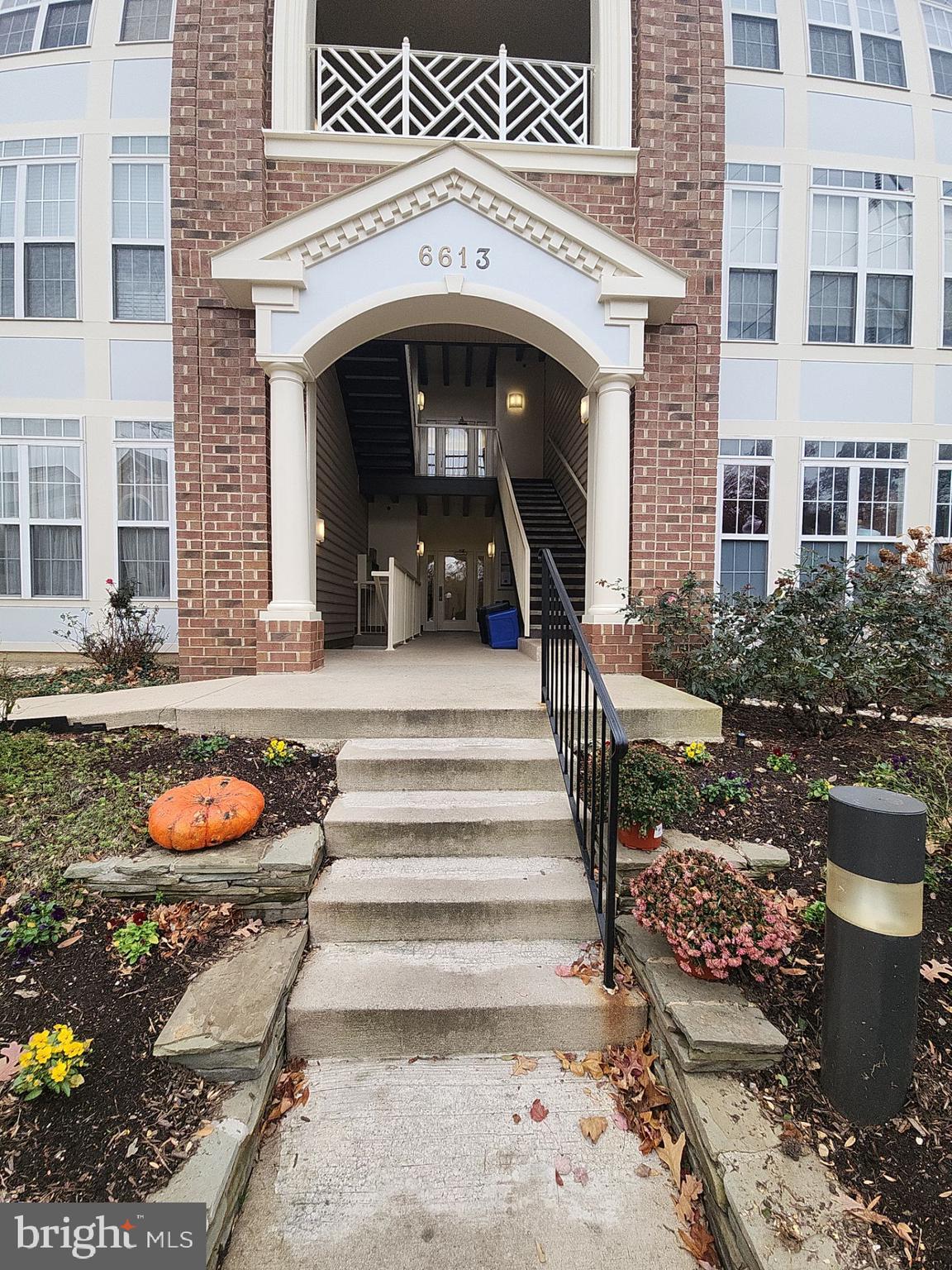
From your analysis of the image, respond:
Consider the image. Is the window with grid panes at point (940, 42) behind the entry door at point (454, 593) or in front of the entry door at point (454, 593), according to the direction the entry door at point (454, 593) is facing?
in front

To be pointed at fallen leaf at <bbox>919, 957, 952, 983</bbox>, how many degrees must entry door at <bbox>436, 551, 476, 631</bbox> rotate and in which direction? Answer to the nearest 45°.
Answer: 0° — it already faces it

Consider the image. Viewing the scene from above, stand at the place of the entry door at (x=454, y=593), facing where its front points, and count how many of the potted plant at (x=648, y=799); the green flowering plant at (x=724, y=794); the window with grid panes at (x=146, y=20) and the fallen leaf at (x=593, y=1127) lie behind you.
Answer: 0

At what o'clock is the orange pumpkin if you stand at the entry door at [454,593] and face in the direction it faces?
The orange pumpkin is roughly at 12 o'clock from the entry door.

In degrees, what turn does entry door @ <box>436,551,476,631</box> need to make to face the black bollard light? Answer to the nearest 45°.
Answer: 0° — it already faces it

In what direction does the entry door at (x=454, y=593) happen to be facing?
toward the camera

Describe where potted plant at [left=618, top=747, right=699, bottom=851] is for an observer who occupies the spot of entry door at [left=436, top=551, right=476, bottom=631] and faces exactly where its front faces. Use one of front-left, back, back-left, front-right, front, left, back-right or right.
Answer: front

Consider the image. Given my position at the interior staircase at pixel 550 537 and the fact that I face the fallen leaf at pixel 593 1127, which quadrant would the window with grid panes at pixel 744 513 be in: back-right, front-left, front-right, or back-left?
front-left

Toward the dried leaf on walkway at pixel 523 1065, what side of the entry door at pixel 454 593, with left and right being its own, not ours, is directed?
front

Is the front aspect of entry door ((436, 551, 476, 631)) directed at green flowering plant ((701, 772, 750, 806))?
yes

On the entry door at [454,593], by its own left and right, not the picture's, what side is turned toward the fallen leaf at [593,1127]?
front

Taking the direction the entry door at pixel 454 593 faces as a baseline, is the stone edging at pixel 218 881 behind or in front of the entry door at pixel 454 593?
in front

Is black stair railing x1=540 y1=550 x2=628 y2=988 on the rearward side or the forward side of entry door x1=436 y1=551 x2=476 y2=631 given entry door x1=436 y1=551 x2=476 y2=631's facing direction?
on the forward side

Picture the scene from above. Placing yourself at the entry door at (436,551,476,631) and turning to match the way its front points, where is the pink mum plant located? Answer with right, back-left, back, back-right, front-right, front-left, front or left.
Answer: front
